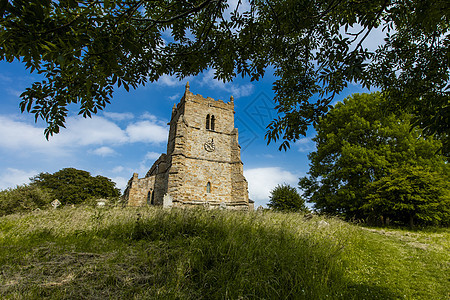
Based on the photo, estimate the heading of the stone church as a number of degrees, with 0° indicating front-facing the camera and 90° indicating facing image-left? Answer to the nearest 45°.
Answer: approximately 0°

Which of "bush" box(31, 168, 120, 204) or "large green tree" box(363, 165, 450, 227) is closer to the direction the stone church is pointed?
the large green tree

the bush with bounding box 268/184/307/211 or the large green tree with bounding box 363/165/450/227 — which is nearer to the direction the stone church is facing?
the large green tree

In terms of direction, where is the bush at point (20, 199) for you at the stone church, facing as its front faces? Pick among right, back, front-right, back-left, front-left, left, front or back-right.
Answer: right

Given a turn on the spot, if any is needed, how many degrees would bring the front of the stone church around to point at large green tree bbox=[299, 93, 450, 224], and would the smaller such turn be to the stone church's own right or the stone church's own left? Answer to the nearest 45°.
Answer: approximately 45° to the stone church's own left

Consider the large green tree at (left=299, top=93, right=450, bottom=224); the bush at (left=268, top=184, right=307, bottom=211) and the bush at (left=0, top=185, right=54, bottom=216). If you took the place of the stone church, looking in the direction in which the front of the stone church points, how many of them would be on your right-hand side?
1

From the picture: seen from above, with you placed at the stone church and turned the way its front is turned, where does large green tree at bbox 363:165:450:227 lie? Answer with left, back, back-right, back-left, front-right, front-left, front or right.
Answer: front-left

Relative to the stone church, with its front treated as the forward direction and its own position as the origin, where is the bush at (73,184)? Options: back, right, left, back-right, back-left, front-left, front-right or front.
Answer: back-right

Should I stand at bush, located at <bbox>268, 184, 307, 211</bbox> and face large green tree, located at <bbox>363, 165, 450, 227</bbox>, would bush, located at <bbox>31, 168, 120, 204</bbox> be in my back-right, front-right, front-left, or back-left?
back-right

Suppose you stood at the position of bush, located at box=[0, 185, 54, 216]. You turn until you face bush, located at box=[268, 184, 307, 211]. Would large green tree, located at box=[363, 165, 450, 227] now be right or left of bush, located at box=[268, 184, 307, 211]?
right

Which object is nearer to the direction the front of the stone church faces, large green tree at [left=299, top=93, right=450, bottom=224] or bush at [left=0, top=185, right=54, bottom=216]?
the large green tree

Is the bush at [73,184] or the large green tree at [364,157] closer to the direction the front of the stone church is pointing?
the large green tree

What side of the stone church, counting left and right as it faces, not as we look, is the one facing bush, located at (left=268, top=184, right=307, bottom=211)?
left
